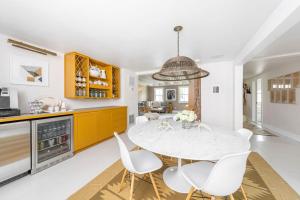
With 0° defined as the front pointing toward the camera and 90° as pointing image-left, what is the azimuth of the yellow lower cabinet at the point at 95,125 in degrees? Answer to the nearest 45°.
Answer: approximately 315°

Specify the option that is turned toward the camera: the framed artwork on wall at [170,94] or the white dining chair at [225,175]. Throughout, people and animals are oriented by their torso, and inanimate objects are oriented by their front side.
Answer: the framed artwork on wall

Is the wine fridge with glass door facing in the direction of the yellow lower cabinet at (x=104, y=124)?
no

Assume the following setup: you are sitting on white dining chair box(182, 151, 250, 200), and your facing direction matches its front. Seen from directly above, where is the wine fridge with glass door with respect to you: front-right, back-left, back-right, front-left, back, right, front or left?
front-left

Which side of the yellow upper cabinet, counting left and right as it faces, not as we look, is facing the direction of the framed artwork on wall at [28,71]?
right

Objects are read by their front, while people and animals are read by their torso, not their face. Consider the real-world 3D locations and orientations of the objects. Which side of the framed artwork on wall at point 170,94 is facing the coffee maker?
front

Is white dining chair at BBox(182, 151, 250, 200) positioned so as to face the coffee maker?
no

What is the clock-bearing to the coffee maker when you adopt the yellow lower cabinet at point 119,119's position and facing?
The coffee maker is roughly at 3 o'clock from the yellow lower cabinet.

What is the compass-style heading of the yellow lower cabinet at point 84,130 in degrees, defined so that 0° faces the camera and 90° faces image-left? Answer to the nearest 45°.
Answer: approximately 315°

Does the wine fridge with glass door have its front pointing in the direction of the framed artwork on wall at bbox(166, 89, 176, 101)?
no

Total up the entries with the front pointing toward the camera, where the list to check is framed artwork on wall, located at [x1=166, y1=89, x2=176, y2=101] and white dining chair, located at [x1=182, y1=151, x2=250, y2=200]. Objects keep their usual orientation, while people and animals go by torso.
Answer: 1

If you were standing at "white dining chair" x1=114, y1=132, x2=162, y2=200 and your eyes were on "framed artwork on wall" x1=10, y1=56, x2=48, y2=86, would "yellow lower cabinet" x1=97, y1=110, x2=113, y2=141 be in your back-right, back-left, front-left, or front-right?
front-right

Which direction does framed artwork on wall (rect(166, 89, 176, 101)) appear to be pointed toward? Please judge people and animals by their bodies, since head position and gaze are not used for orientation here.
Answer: toward the camera

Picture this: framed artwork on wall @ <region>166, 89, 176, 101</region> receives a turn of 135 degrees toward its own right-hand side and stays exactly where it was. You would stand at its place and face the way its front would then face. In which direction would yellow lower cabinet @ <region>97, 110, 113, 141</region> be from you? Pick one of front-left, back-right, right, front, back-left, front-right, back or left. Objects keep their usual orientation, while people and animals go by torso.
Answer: back-left

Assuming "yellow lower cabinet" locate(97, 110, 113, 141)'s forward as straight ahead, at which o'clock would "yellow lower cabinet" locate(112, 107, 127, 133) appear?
"yellow lower cabinet" locate(112, 107, 127, 133) is roughly at 9 o'clock from "yellow lower cabinet" locate(97, 110, 113, 141).

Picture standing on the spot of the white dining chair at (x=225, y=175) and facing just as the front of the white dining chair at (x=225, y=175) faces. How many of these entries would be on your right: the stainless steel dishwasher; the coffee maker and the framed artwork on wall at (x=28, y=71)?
0

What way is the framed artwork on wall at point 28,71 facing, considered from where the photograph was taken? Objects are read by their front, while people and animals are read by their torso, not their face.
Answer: facing the viewer and to the right of the viewer

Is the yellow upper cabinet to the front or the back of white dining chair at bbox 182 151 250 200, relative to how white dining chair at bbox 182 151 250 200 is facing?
to the front

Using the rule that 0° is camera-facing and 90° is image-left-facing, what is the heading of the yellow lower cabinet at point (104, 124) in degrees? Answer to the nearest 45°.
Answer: approximately 315°
